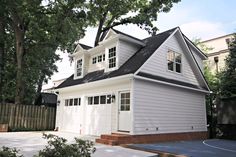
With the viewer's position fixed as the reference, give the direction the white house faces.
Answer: facing the viewer and to the left of the viewer

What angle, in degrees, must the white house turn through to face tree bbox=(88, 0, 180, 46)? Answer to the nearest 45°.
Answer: approximately 135° to its right

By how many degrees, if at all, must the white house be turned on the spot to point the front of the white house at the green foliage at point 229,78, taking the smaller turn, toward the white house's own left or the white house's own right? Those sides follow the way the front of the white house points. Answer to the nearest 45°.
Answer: approximately 180°

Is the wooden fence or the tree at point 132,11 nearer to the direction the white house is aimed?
the wooden fence

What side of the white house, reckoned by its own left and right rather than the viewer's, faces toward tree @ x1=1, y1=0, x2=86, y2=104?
right
